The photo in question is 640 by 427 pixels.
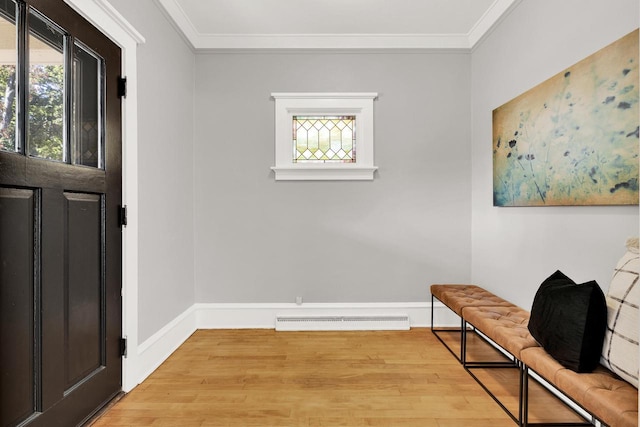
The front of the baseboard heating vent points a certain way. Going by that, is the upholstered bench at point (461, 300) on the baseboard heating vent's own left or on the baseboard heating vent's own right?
on the baseboard heating vent's own left

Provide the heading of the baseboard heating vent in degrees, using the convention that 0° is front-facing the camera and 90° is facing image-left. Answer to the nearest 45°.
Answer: approximately 0°

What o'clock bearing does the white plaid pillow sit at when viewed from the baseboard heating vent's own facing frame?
The white plaid pillow is roughly at 11 o'clock from the baseboard heating vent.

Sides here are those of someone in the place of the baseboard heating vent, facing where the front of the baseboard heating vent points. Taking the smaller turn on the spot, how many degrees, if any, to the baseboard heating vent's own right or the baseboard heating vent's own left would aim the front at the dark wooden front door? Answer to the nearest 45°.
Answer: approximately 45° to the baseboard heating vent's own right

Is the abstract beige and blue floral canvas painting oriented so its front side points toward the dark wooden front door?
yes

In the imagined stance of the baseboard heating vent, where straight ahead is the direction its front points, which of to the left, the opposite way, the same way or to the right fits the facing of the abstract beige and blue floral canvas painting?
to the right

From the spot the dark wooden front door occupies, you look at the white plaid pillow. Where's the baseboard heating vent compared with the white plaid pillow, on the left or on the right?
left

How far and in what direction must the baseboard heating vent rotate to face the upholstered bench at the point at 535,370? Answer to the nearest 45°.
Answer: approximately 45° to its left

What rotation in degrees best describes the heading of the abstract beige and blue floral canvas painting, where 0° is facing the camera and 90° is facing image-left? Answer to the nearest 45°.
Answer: approximately 45°
